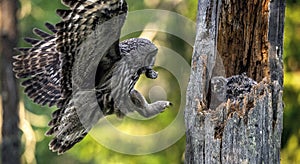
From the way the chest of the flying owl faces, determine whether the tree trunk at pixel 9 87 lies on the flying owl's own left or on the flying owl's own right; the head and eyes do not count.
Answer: on the flying owl's own left

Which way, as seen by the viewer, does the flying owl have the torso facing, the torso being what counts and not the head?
to the viewer's right

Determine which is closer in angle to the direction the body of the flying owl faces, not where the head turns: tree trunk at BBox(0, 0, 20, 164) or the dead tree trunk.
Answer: the dead tree trunk

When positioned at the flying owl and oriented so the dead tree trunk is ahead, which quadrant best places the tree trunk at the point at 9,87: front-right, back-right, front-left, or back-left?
back-left

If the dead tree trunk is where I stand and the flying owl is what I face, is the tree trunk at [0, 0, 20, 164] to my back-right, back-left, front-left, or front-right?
front-right

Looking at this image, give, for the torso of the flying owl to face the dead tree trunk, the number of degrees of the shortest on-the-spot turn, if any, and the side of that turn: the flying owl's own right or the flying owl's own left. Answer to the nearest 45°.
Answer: approximately 45° to the flying owl's own right
